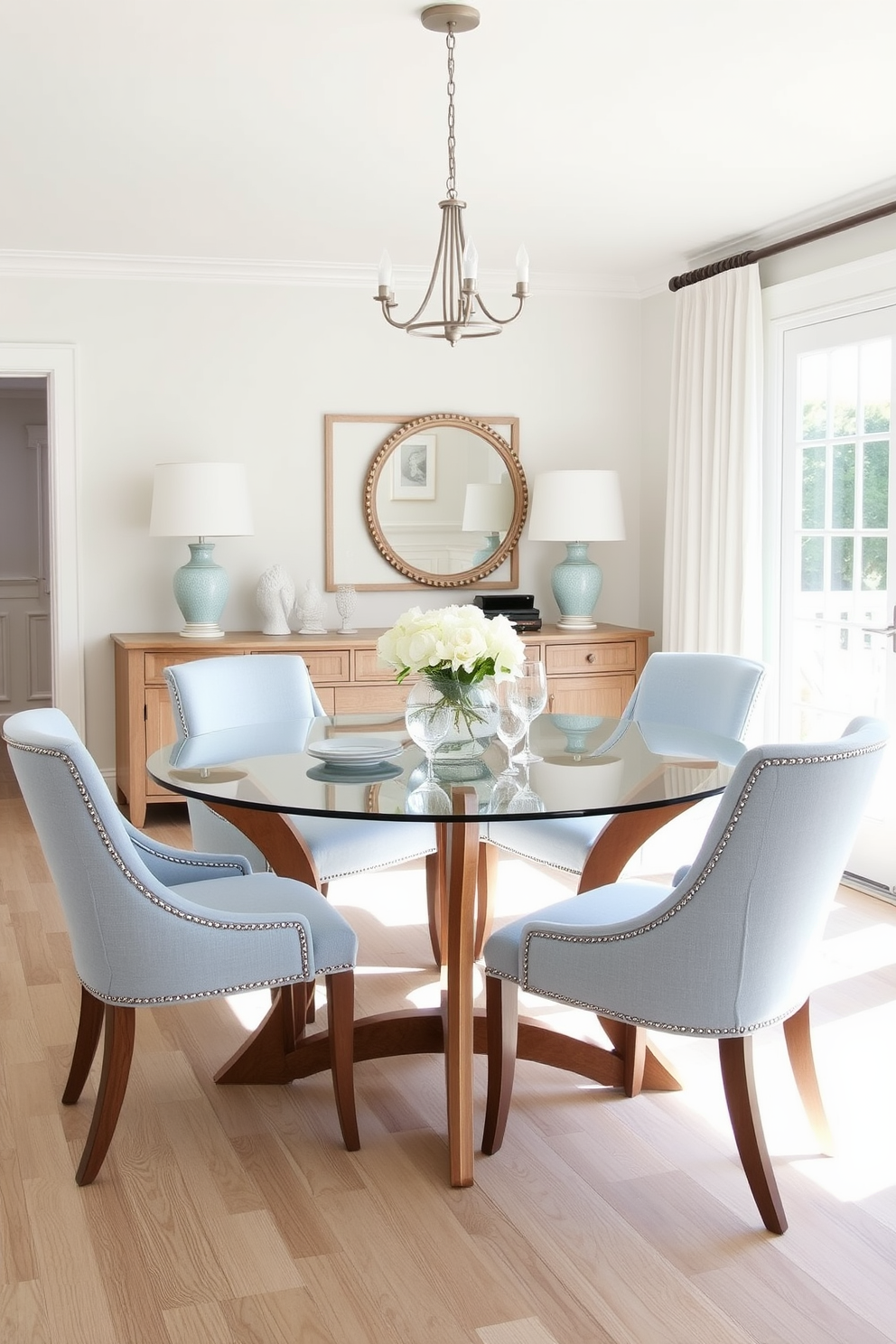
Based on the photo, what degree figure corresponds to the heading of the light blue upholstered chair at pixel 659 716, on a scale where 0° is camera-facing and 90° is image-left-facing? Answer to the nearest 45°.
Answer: approximately 45°

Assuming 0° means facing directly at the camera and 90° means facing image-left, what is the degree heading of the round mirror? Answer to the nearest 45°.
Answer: approximately 0°

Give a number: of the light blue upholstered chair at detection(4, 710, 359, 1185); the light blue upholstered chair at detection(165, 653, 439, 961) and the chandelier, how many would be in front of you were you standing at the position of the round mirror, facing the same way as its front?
3

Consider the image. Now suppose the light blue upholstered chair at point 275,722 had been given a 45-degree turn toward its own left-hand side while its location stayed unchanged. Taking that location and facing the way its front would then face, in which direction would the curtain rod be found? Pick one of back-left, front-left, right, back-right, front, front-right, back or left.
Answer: front-left

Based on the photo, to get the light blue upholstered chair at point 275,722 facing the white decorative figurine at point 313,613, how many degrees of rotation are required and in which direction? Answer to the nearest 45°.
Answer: approximately 135° to its left

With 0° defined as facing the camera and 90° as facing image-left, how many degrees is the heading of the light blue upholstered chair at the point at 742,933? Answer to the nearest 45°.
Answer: approximately 135°

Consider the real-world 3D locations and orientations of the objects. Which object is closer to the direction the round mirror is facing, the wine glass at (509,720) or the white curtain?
the wine glass

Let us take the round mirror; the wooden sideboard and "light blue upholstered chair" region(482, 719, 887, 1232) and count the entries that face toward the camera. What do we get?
2

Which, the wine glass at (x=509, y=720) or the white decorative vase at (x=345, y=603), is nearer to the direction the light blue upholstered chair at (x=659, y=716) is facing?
the wine glass

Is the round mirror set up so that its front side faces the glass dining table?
yes

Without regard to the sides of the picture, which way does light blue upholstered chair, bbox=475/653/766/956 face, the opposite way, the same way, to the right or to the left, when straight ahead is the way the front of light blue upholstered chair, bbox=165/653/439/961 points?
to the right

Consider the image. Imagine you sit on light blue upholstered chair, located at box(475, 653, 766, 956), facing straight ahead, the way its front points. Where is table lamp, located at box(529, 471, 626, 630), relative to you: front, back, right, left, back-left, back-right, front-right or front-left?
back-right
